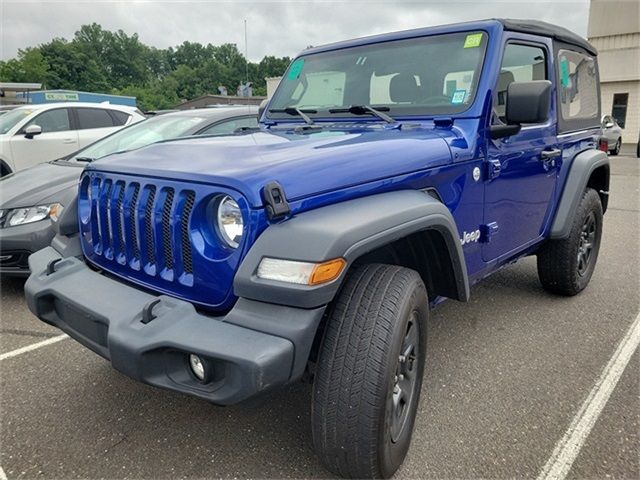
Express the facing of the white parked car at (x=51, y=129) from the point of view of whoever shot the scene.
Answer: facing the viewer and to the left of the viewer

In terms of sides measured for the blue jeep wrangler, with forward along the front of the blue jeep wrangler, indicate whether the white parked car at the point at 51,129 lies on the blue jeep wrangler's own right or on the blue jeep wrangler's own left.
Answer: on the blue jeep wrangler's own right

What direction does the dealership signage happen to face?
toward the camera

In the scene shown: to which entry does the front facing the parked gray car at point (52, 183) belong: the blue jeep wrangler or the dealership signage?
the dealership signage

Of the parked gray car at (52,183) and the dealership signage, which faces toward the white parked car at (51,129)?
the dealership signage

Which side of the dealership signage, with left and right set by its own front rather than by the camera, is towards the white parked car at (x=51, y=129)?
front

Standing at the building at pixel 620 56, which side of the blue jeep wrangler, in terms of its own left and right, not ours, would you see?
back

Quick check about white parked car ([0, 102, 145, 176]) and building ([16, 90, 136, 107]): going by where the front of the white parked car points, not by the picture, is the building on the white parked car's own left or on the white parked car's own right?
on the white parked car's own right

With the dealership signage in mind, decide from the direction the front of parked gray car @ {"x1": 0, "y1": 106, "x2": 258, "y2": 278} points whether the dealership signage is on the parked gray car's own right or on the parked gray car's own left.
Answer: on the parked gray car's own right

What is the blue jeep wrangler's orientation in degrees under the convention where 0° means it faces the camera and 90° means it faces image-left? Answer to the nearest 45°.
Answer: approximately 45°

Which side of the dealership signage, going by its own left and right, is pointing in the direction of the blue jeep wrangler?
front

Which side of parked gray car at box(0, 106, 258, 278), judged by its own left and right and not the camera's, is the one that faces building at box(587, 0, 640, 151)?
back

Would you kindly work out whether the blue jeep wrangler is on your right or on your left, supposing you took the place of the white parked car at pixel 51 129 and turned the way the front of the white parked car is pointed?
on your left

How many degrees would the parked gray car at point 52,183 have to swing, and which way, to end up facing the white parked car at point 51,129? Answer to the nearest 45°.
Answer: approximately 135° to its right
